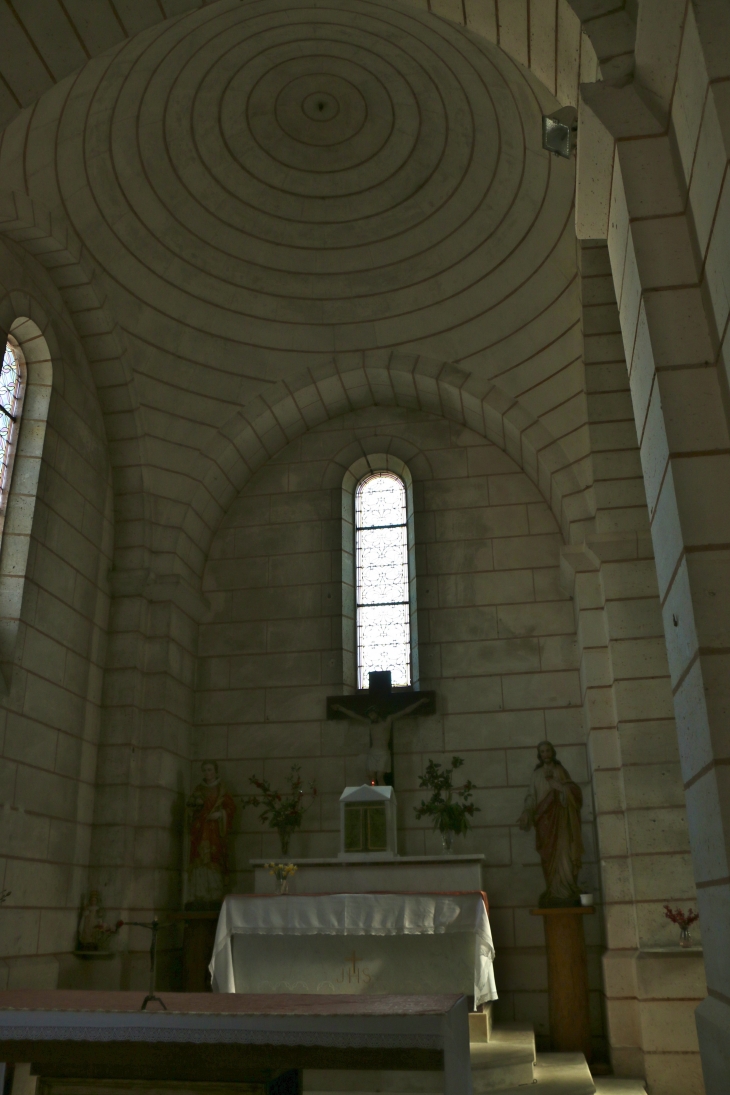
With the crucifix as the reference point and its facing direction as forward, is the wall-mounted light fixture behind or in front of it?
in front

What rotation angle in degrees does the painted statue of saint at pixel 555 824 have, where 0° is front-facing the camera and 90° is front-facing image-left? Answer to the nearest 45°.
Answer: approximately 0°

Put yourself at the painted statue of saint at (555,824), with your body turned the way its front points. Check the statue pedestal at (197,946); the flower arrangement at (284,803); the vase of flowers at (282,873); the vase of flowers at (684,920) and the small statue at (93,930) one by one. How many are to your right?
4

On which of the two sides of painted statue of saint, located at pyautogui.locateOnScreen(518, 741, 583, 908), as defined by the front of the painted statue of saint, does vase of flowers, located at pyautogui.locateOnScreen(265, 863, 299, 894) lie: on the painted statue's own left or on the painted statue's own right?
on the painted statue's own right

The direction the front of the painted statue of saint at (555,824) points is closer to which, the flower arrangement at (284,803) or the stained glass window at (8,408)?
the stained glass window

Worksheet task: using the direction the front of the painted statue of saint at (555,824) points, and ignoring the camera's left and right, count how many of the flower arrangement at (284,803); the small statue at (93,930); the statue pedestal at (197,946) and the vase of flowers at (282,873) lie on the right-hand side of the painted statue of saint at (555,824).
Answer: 4

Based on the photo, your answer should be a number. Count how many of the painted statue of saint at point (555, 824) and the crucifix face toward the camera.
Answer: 2

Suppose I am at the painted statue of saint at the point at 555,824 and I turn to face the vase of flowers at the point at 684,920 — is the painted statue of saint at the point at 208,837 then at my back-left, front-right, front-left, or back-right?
back-right

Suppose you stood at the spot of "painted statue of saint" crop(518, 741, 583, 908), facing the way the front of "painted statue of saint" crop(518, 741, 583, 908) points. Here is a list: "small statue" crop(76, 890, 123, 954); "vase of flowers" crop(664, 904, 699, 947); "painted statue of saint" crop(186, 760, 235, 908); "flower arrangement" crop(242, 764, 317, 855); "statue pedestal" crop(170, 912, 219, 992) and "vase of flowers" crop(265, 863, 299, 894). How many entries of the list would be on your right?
5

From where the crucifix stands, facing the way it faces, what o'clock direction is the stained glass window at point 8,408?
The stained glass window is roughly at 2 o'clock from the crucifix.

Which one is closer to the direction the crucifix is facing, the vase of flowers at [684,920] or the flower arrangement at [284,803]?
the vase of flowers

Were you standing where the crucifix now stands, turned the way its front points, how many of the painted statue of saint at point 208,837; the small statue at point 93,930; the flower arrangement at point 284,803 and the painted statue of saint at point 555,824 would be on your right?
3

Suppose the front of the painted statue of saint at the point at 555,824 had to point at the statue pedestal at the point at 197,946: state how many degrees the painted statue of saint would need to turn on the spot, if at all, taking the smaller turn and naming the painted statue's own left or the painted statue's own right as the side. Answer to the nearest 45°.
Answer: approximately 90° to the painted statue's own right

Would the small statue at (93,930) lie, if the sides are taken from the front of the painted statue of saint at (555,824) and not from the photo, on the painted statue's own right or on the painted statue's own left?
on the painted statue's own right
